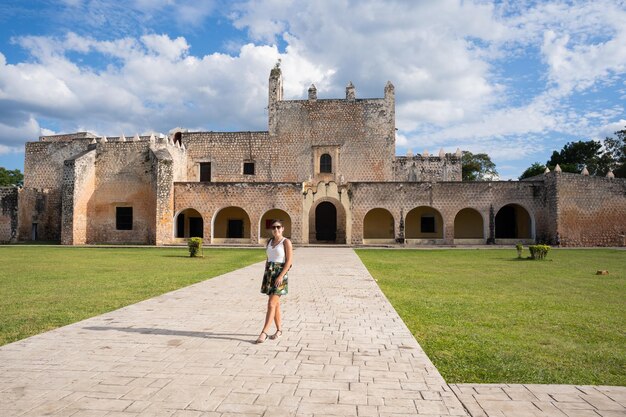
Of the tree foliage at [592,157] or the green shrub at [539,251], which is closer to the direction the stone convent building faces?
the green shrub

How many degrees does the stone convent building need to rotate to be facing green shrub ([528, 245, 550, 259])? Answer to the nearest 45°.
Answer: approximately 45° to its left

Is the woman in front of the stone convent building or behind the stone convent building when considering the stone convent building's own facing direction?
in front

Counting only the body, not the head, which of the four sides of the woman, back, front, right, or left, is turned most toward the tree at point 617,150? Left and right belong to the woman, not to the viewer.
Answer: back

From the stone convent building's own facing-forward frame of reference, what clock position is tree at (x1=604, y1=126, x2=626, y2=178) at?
The tree is roughly at 8 o'clock from the stone convent building.

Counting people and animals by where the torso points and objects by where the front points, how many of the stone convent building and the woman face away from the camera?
0

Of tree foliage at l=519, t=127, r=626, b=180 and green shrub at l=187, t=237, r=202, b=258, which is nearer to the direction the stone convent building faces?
the green shrub

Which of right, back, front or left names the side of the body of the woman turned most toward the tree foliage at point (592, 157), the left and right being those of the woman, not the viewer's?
back

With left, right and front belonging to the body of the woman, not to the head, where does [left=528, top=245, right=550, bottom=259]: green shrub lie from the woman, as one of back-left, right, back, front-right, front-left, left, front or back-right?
back

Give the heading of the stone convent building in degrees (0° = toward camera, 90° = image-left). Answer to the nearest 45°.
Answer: approximately 0°

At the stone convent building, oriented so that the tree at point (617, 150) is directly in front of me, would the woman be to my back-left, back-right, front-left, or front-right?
back-right
